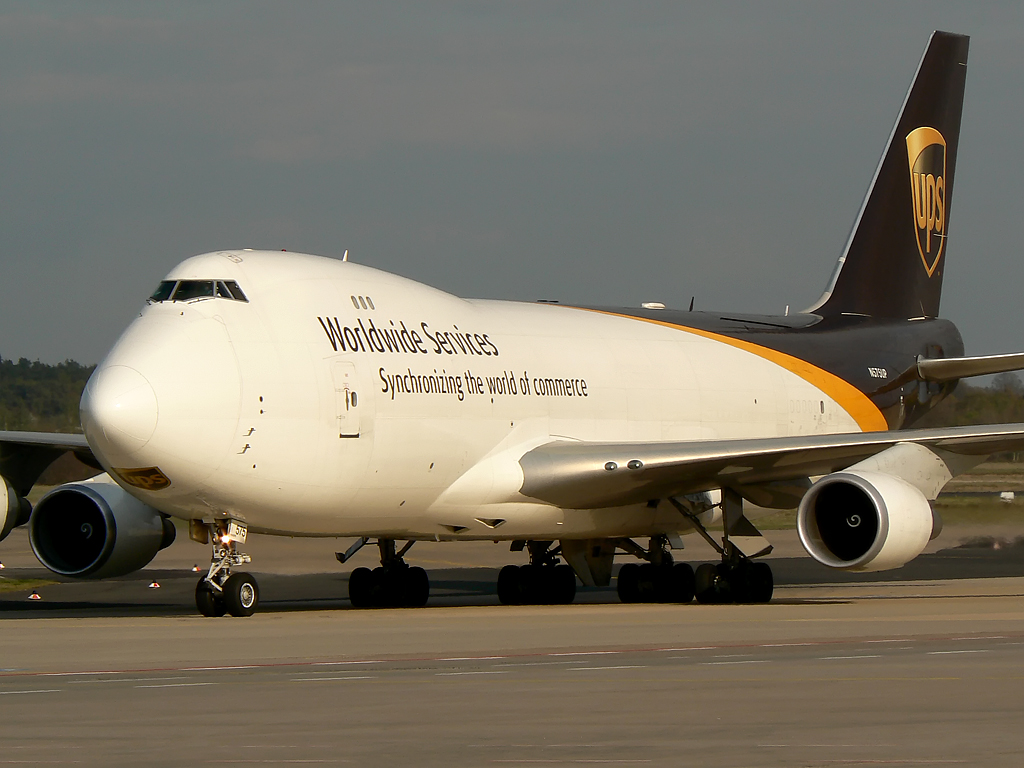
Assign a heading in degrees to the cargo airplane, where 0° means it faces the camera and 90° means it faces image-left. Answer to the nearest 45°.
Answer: approximately 45°
